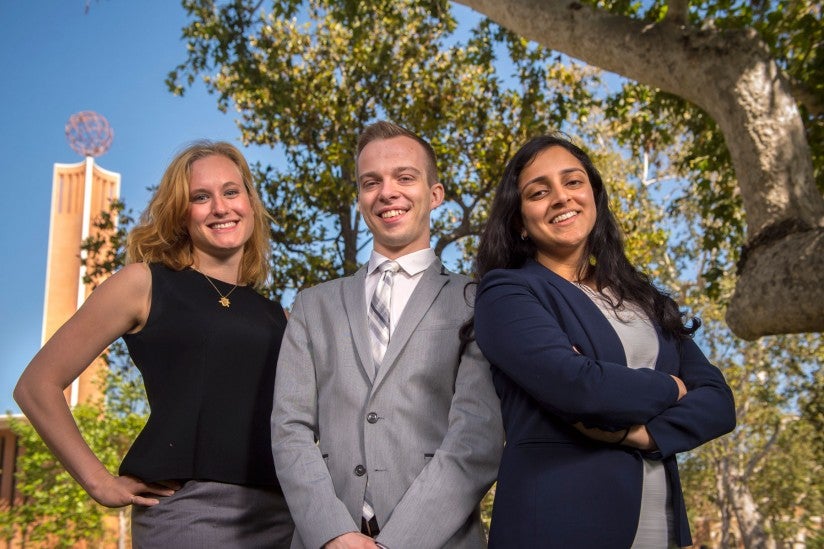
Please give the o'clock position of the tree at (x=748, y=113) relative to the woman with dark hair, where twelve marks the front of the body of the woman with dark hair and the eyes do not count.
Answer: The tree is roughly at 8 o'clock from the woman with dark hair.

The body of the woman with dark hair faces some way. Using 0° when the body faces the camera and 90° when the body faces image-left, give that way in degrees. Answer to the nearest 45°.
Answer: approximately 315°

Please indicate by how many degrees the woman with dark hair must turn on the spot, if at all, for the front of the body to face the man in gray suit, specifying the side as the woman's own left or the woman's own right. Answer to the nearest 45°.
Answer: approximately 135° to the woman's own right

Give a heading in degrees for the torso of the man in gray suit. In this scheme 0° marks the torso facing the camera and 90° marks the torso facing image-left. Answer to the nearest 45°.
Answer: approximately 0°

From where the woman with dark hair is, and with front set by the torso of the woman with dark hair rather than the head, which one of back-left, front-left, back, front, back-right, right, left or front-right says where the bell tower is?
back

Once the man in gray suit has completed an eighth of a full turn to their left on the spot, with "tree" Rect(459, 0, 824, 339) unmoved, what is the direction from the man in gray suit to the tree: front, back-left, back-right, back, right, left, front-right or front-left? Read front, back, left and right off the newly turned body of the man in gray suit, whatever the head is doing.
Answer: left

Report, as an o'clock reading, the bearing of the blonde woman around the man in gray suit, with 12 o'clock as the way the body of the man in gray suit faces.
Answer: The blonde woman is roughly at 4 o'clock from the man in gray suit.

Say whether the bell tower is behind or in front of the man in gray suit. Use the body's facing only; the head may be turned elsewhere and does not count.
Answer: behind

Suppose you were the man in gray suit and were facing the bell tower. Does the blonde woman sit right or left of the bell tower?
left
